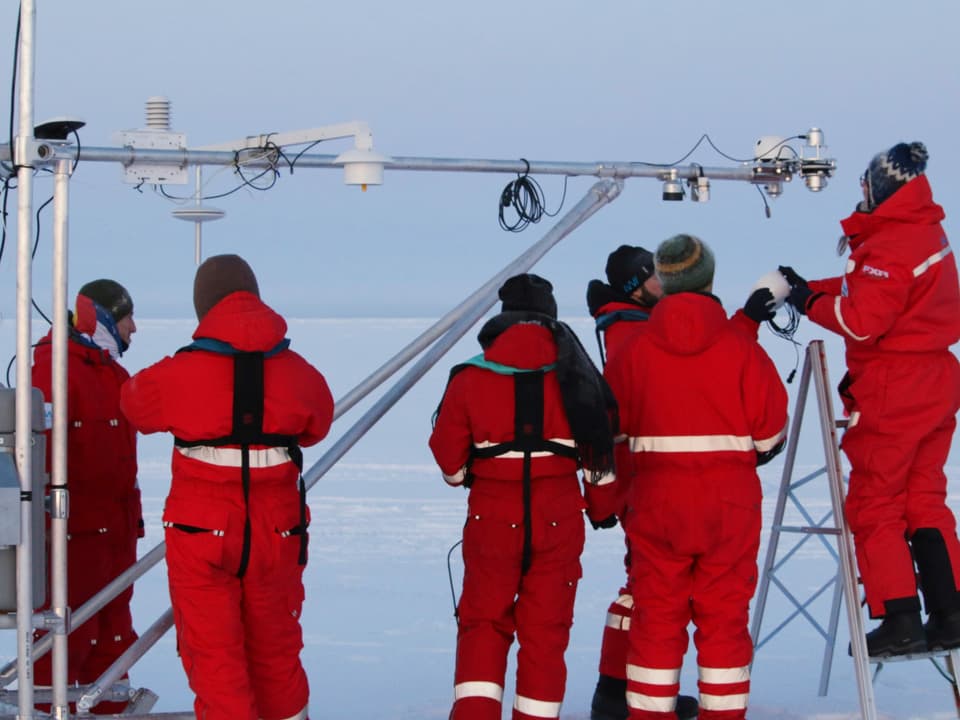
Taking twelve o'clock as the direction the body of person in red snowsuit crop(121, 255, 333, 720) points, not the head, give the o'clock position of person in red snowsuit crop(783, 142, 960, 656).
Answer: person in red snowsuit crop(783, 142, 960, 656) is roughly at 3 o'clock from person in red snowsuit crop(121, 255, 333, 720).

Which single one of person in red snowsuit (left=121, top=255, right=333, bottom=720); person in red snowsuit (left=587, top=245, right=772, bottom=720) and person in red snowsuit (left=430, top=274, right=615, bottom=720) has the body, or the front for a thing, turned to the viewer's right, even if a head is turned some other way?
person in red snowsuit (left=587, top=245, right=772, bottom=720)

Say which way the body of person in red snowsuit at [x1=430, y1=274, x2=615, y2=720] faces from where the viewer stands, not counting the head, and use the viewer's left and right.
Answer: facing away from the viewer

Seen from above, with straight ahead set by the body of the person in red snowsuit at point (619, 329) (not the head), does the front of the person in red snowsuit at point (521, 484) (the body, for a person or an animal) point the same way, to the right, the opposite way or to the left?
to the left

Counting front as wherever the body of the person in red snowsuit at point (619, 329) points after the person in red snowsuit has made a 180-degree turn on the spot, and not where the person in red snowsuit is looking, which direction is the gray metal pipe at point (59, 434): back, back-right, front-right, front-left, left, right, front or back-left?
front-left

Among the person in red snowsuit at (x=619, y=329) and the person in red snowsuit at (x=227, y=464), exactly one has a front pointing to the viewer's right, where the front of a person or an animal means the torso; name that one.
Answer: the person in red snowsuit at (x=619, y=329)

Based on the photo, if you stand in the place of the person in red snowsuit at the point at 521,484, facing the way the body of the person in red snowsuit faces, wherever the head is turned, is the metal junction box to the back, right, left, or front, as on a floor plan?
left

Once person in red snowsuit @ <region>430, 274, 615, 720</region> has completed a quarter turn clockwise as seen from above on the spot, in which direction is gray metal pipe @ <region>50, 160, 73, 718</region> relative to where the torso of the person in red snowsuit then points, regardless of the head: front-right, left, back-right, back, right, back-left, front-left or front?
back

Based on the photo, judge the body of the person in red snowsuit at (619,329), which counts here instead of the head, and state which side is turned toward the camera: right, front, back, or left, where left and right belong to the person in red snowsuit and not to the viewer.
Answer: right

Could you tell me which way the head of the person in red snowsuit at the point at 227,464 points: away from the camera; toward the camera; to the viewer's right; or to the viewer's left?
away from the camera

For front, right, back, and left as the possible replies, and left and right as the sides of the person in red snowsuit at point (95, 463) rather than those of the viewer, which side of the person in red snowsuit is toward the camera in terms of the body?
right

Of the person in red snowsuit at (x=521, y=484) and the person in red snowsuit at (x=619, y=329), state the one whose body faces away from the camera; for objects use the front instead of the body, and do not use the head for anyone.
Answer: the person in red snowsuit at (x=521, y=484)

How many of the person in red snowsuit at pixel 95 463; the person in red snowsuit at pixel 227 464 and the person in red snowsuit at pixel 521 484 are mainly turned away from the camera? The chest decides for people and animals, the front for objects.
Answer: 2

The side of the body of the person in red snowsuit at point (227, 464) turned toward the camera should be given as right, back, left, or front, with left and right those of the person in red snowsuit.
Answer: back

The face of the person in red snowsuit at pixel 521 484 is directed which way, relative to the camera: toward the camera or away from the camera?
away from the camera
